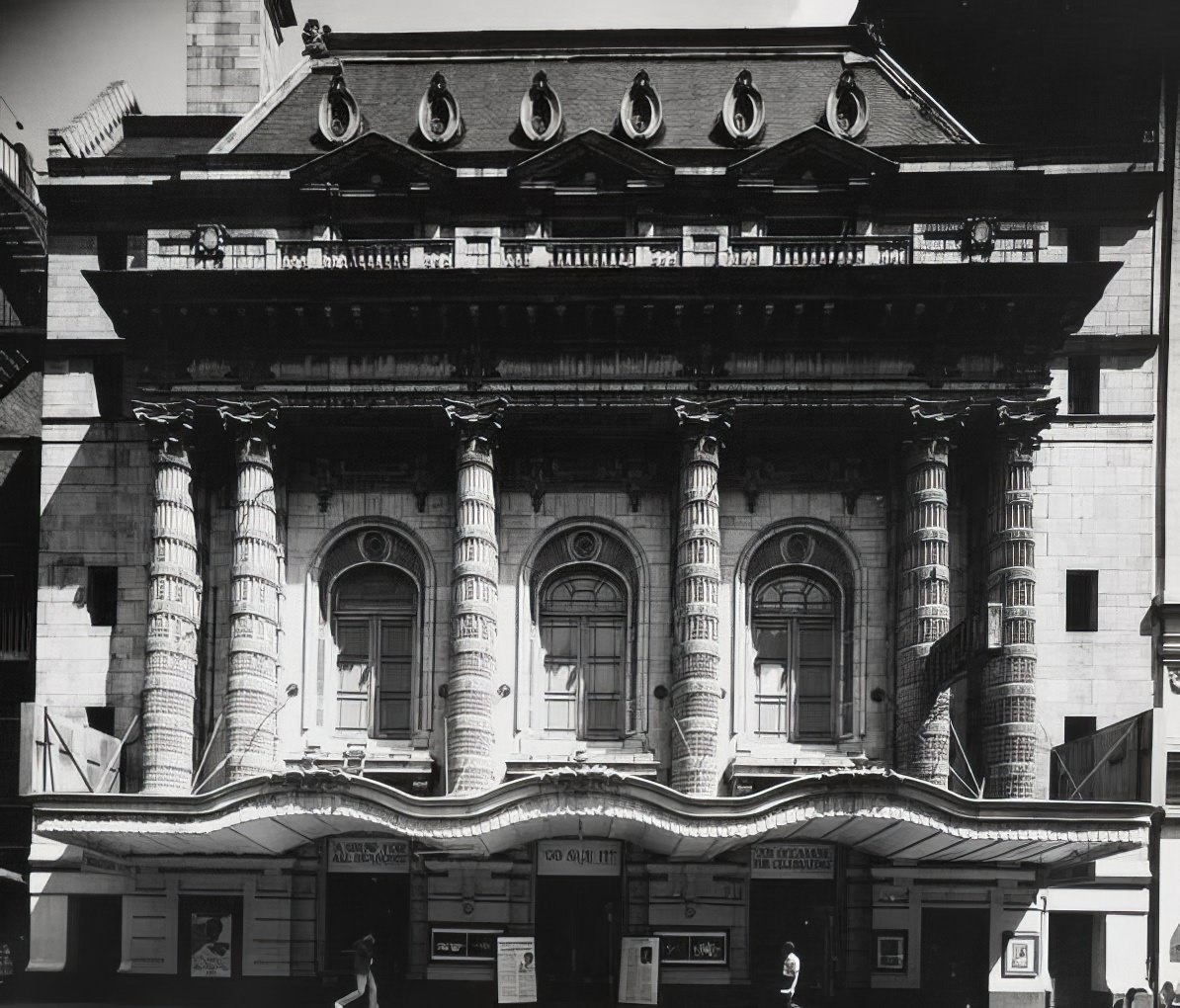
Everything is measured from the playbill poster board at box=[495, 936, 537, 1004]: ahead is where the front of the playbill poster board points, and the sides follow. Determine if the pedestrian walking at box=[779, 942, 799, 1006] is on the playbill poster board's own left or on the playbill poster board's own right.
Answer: on the playbill poster board's own left

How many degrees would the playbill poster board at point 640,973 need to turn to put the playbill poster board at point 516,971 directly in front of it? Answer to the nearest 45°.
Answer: approximately 90° to its right

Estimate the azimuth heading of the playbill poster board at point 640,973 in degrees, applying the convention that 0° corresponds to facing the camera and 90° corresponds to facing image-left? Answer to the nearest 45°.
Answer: approximately 0°

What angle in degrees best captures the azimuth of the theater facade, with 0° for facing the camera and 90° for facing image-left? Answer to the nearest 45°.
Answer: approximately 0°
